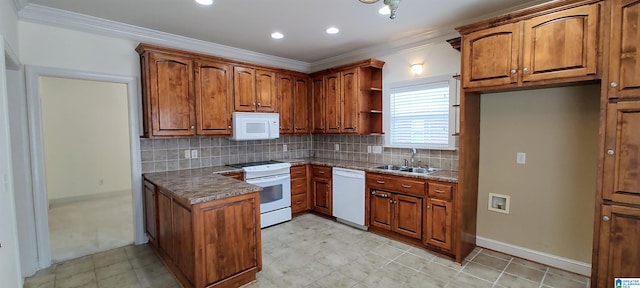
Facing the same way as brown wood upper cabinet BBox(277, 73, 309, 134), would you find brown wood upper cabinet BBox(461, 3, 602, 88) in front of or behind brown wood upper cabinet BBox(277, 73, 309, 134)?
in front

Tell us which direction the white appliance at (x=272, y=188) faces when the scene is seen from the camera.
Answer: facing the viewer and to the right of the viewer

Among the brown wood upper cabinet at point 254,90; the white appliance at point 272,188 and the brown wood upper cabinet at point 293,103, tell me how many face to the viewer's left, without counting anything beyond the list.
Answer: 0

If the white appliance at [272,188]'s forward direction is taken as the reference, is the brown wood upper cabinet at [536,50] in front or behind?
in front

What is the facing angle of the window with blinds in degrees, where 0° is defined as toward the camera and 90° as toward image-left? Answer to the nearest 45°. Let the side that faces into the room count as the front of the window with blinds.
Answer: approximately 45°

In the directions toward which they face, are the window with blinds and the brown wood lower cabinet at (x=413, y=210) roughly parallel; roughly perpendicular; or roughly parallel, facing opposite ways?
roughly parallel

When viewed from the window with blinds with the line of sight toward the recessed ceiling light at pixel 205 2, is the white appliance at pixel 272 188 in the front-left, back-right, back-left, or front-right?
front-right

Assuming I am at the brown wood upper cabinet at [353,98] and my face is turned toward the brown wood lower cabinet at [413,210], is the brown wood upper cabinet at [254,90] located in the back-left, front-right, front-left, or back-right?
back-right

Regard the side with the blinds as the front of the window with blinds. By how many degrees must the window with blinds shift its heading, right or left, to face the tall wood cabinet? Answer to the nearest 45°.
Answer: approximately 90° to its left

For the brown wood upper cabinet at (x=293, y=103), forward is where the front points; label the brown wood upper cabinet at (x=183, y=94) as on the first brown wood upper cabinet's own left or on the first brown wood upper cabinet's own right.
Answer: on the first brown wood upper cabinet's own right

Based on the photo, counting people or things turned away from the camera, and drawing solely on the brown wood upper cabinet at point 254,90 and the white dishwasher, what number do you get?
0
